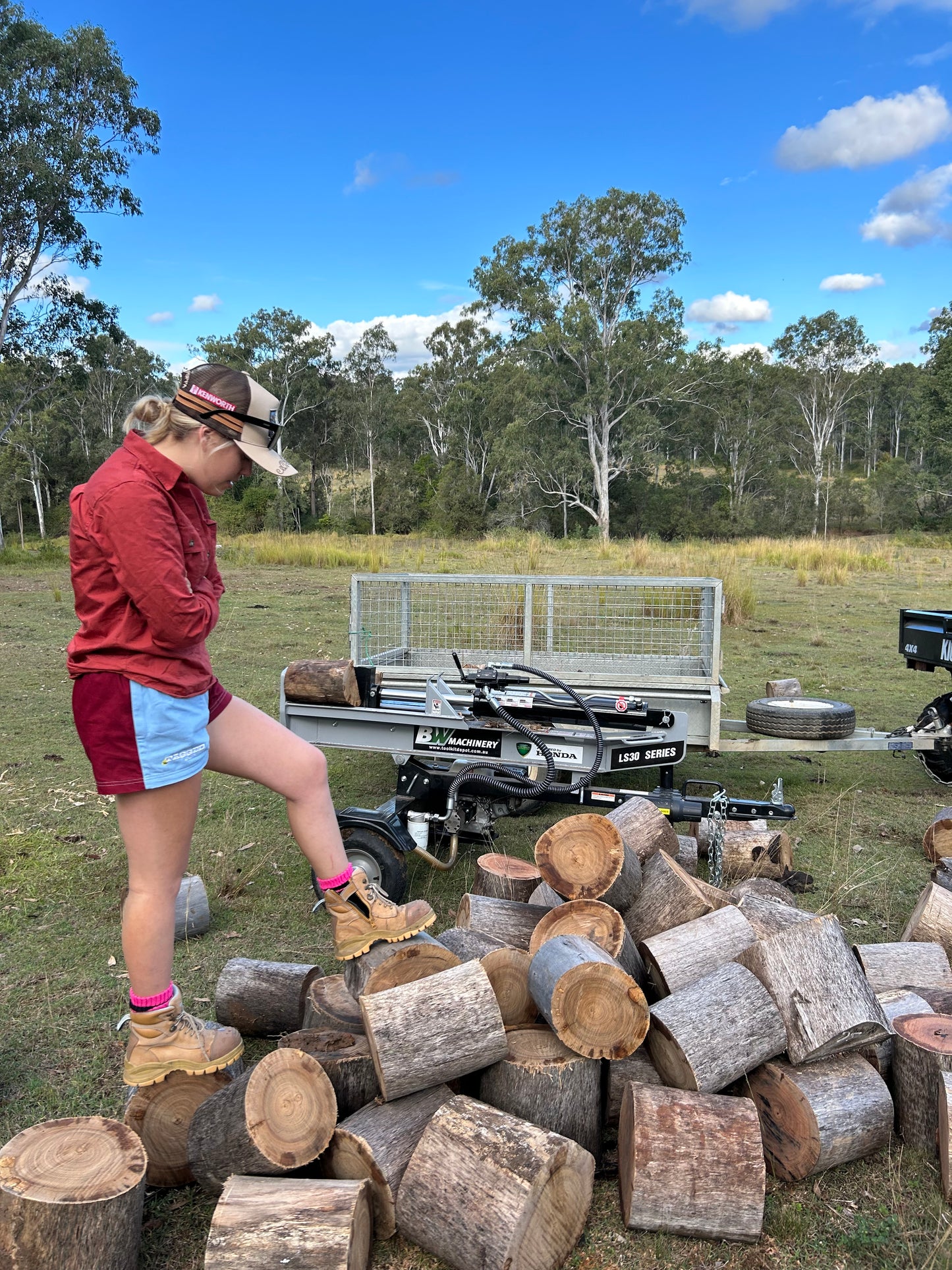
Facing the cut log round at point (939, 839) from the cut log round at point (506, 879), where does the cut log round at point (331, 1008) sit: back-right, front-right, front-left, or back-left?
back-right

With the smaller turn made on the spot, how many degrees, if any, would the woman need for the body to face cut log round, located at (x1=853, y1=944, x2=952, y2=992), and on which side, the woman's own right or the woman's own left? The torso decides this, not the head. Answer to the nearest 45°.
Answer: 0° — they already face it

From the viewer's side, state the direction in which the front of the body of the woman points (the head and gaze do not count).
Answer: to the viewer's right

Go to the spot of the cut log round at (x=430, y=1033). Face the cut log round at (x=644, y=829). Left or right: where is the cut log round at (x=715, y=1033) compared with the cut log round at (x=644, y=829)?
right

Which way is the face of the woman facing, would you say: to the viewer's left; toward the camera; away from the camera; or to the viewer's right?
to the viewer's right
